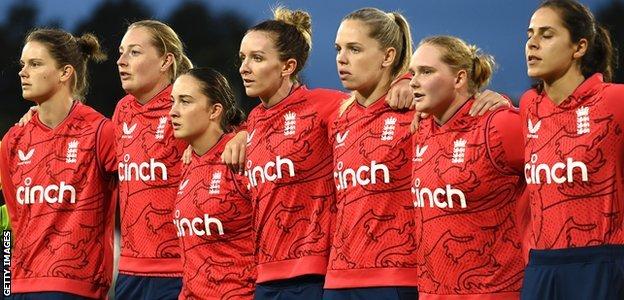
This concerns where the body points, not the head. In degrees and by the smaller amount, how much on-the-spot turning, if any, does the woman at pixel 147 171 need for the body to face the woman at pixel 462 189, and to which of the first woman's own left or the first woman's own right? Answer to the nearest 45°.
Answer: approximately 90° to the first woman's own left

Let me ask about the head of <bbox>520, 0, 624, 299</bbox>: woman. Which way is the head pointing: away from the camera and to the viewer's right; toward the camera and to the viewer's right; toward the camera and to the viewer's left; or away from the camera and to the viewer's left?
toward the camera and to the viewer's left

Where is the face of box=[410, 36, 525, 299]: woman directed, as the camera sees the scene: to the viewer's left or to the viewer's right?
to the viewer's left

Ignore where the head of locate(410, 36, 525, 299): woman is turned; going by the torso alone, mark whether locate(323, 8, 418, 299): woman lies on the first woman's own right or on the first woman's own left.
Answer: on the first woman's own right

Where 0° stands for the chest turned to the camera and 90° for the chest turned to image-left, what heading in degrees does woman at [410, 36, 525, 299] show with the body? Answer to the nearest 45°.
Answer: approximately 45°

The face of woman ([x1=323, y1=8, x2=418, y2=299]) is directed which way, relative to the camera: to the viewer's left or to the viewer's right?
to the viewer's left

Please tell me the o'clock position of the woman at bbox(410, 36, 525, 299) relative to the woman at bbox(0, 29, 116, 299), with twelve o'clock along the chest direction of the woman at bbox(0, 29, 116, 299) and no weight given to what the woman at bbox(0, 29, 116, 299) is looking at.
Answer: the woman at bbox(410, 36, 525, 299) is roughly at 9 o'clock from the woman at bbox(0, 29, 116, 299).

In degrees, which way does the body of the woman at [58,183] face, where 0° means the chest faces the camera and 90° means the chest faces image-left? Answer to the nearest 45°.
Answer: approximately 45°

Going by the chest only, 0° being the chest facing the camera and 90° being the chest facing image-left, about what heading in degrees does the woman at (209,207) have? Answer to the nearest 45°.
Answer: approximately 45°
